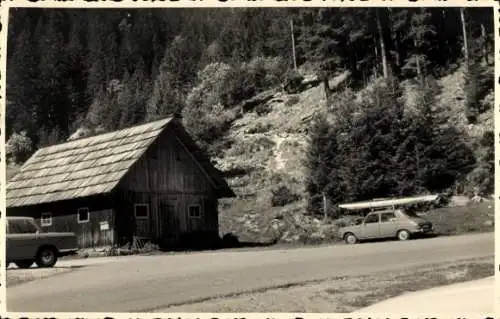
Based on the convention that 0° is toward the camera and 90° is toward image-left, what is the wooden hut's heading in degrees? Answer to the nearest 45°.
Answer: approximately 315°

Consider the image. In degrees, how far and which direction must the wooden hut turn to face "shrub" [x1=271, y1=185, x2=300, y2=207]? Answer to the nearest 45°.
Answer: approximately 45° to its left
